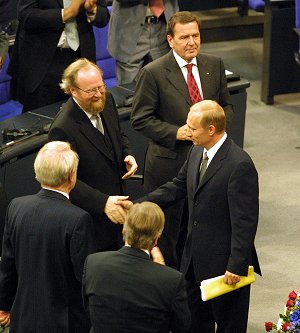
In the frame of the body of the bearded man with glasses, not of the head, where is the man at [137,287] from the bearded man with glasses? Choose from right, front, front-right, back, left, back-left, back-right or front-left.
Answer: front-right

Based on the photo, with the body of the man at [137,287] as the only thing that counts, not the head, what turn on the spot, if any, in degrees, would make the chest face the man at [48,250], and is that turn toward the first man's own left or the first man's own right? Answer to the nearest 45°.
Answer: approximately 45° to the first man's own left

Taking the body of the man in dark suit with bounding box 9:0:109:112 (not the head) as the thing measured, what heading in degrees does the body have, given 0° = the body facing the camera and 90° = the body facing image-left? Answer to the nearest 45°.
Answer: approximately 315°

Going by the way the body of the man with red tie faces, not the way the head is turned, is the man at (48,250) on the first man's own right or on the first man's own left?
on the first man's own right

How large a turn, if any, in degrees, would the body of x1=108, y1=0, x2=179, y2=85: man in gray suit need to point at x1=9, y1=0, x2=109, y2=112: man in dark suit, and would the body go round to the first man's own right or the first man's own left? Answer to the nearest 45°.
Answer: approximately 135° to the first man's own right

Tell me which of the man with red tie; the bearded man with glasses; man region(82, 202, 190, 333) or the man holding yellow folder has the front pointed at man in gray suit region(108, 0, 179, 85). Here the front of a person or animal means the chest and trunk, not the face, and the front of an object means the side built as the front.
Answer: the man

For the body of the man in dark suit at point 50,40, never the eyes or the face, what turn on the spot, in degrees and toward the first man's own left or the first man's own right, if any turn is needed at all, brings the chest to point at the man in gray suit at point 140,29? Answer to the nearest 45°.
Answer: approximately 45° to the first man's own left

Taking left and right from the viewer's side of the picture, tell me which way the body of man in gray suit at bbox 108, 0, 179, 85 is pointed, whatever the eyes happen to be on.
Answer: facing the viewer and to the right of the viewer

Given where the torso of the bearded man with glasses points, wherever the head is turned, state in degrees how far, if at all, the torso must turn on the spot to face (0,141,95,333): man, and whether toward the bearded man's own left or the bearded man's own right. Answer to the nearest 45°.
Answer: approximately 45° to the bearded man's own right

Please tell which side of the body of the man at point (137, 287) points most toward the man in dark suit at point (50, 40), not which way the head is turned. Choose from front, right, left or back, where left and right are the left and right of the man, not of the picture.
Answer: front

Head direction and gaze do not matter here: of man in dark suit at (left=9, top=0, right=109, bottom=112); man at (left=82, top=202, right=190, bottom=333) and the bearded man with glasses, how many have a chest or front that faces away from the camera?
1

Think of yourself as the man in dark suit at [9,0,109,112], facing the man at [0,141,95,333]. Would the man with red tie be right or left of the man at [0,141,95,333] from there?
left

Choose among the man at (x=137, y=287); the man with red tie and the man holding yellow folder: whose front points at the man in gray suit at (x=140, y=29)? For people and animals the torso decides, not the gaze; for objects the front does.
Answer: the man

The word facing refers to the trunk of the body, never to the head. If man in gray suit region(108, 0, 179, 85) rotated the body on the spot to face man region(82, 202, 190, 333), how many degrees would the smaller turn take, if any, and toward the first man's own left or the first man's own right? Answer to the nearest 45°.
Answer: approximately 45° to the first man's own right

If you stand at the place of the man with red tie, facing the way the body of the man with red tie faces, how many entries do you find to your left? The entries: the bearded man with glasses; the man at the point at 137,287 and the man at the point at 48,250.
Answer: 0

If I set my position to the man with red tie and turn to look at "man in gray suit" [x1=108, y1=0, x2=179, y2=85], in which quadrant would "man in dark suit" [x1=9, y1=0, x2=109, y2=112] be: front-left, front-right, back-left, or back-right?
front-left

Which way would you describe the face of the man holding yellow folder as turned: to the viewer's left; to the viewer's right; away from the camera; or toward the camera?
to the viewer's left
